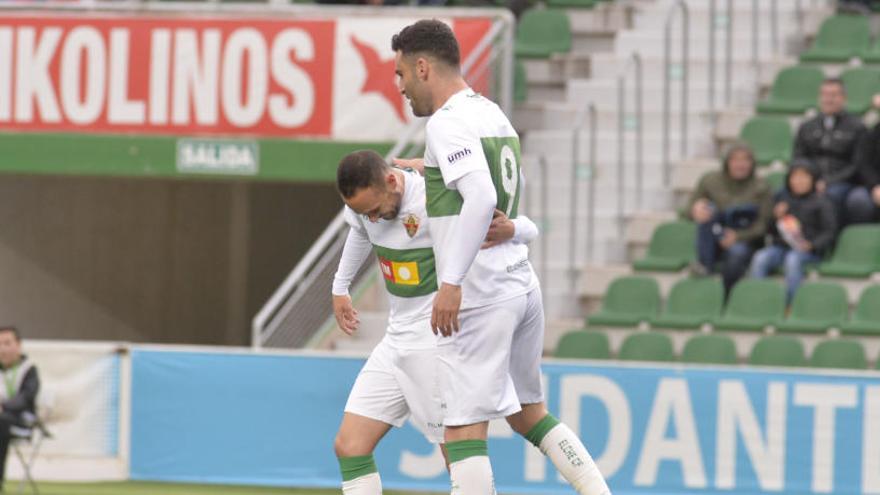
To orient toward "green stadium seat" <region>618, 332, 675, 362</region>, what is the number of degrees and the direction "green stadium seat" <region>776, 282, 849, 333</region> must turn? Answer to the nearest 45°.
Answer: approximately 45° to its right

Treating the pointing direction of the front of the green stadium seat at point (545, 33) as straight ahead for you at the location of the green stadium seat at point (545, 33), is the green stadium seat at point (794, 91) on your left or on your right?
on your left

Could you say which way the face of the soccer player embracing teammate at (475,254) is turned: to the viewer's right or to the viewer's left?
to the viewer's left

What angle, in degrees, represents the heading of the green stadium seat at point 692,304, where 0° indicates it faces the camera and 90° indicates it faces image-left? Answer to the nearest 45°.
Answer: approximately 45°

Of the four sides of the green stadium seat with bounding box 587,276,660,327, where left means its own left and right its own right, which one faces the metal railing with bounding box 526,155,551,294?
right

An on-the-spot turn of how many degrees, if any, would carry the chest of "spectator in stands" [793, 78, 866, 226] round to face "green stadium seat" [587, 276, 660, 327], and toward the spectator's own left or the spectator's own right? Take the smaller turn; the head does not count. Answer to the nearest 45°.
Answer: approximately 90° to the spectator's own right

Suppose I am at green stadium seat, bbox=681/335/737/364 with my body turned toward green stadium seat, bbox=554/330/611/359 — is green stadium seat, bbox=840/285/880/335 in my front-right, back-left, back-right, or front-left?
back-right

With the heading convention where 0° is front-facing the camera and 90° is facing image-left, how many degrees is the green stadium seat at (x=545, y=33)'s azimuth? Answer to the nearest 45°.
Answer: approximately 45°

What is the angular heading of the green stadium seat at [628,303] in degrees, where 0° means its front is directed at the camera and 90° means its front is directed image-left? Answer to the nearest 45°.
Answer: approximately 45°
